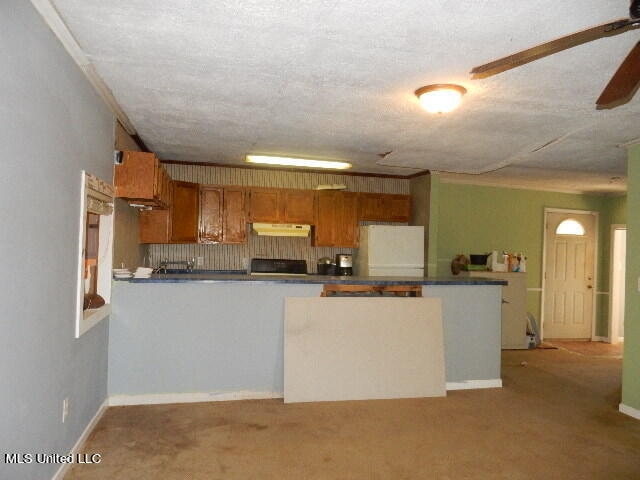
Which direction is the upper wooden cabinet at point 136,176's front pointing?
to the viewer's right

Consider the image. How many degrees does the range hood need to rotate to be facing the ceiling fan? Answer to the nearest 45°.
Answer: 0° — it already faces it

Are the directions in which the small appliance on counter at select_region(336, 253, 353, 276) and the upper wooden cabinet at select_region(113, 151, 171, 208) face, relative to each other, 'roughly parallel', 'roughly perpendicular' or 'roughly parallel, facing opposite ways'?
roughly perpendicular

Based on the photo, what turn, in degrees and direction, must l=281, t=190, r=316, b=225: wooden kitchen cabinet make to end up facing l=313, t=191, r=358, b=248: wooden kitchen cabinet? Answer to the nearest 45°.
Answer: approximately 90° to its left

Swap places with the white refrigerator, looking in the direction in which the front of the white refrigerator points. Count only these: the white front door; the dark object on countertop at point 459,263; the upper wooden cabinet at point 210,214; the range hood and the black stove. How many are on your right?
3

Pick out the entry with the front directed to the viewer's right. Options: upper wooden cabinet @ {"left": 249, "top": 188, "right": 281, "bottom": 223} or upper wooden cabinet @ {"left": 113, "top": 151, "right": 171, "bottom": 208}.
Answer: upper wooden cabinet @ {"left": 113, "top": 151, "right": 171, "bottom": 208}

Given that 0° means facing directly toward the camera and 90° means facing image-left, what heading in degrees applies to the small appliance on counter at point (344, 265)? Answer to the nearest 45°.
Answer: approximately 0°
